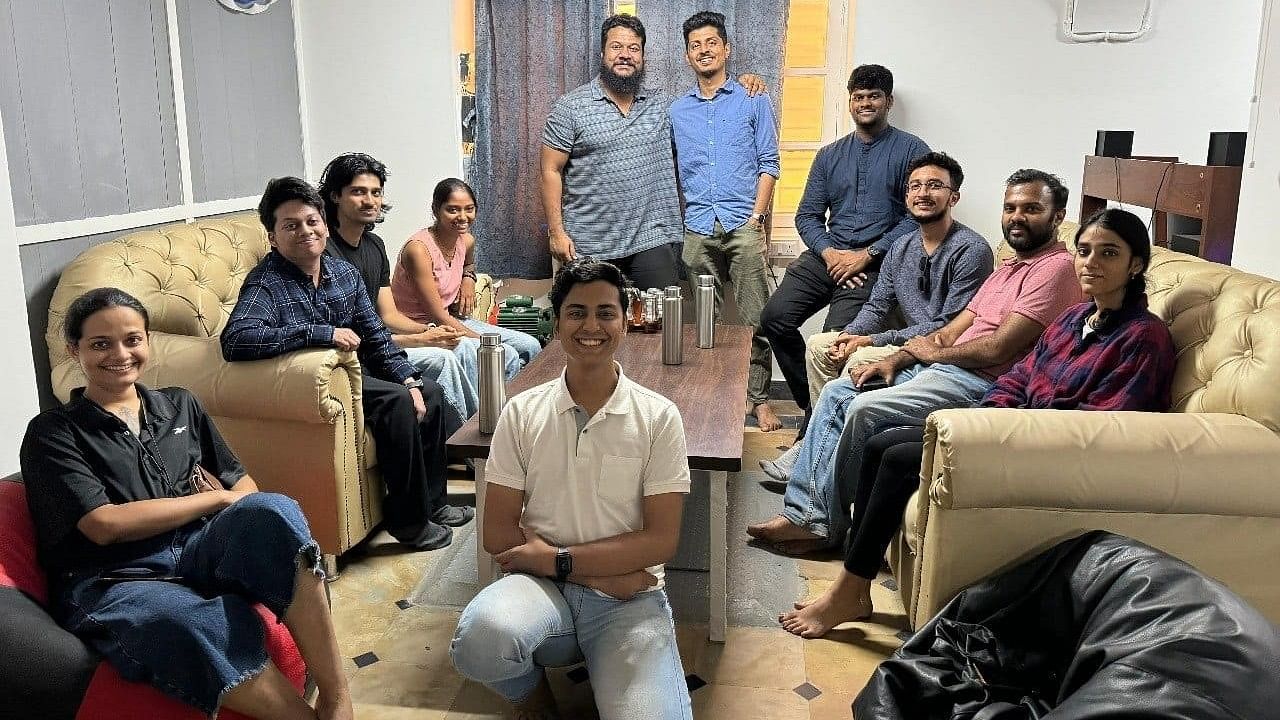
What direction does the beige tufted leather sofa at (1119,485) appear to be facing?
to the viewer's left

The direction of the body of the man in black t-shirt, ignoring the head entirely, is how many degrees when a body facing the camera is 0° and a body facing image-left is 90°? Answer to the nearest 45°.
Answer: approximately 315°

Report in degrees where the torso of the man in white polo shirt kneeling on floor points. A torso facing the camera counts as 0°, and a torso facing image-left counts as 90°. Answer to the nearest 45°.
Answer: approximately 0°

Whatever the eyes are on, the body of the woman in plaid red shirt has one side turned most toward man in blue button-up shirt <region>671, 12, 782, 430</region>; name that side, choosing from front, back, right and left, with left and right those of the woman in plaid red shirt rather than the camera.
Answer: right

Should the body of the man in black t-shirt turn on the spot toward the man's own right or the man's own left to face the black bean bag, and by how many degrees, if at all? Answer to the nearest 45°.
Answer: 0° — they already face it

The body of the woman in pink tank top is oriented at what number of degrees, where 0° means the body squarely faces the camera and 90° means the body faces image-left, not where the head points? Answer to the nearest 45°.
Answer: approximately 315°

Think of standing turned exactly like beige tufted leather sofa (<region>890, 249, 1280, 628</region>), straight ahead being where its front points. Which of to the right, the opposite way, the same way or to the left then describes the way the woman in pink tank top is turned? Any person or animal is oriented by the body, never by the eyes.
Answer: the opposite way

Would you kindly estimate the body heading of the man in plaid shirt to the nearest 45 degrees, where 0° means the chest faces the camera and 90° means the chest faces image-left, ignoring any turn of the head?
approximately 315°
